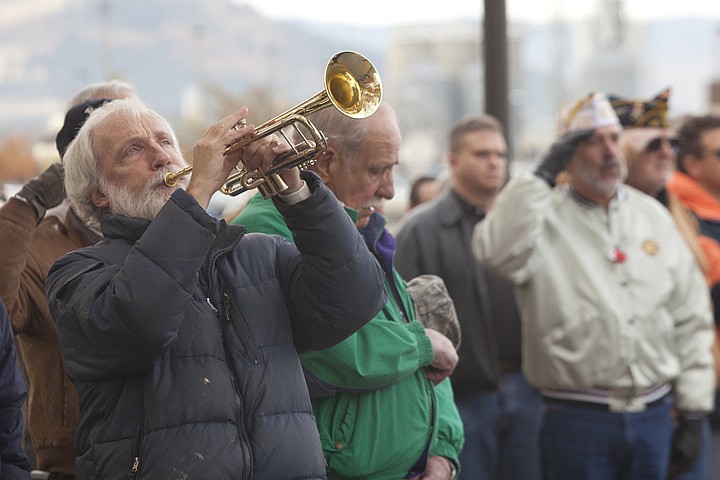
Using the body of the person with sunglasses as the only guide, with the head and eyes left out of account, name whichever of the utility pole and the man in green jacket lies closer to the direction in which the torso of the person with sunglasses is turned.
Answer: the man in green jacket

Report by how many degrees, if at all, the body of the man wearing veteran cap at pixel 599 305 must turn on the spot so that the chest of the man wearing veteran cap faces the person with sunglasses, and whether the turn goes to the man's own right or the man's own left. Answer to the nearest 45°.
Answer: approximately 135° to the man's own left

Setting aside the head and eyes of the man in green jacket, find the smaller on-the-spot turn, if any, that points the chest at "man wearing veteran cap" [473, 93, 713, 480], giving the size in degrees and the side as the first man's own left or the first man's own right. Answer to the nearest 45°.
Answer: approximately 90° to the first man's own left

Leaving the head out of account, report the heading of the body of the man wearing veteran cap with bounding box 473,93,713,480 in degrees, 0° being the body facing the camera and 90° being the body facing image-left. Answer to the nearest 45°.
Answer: approximately 315°

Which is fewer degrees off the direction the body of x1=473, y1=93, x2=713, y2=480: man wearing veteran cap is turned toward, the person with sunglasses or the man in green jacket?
the man in green jacket

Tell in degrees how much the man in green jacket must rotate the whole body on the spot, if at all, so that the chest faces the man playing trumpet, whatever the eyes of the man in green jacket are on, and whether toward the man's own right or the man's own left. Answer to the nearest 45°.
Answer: approximately 90° to the man's own right

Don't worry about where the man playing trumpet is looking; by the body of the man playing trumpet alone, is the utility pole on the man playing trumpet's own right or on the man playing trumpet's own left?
on the man playing trumpet's own left
